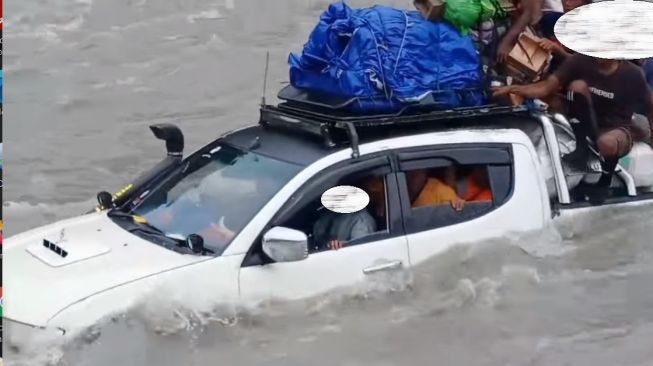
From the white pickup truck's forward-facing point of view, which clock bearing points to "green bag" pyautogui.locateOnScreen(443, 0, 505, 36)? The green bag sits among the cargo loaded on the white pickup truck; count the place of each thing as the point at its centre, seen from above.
The green bag is roughly at 6 o'clock from the white pickup truck.

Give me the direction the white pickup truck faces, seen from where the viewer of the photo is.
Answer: facing the viewer and to the left of the viewer

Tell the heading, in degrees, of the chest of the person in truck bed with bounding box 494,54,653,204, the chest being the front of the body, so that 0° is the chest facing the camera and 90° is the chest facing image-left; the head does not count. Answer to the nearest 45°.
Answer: approximately 45°
